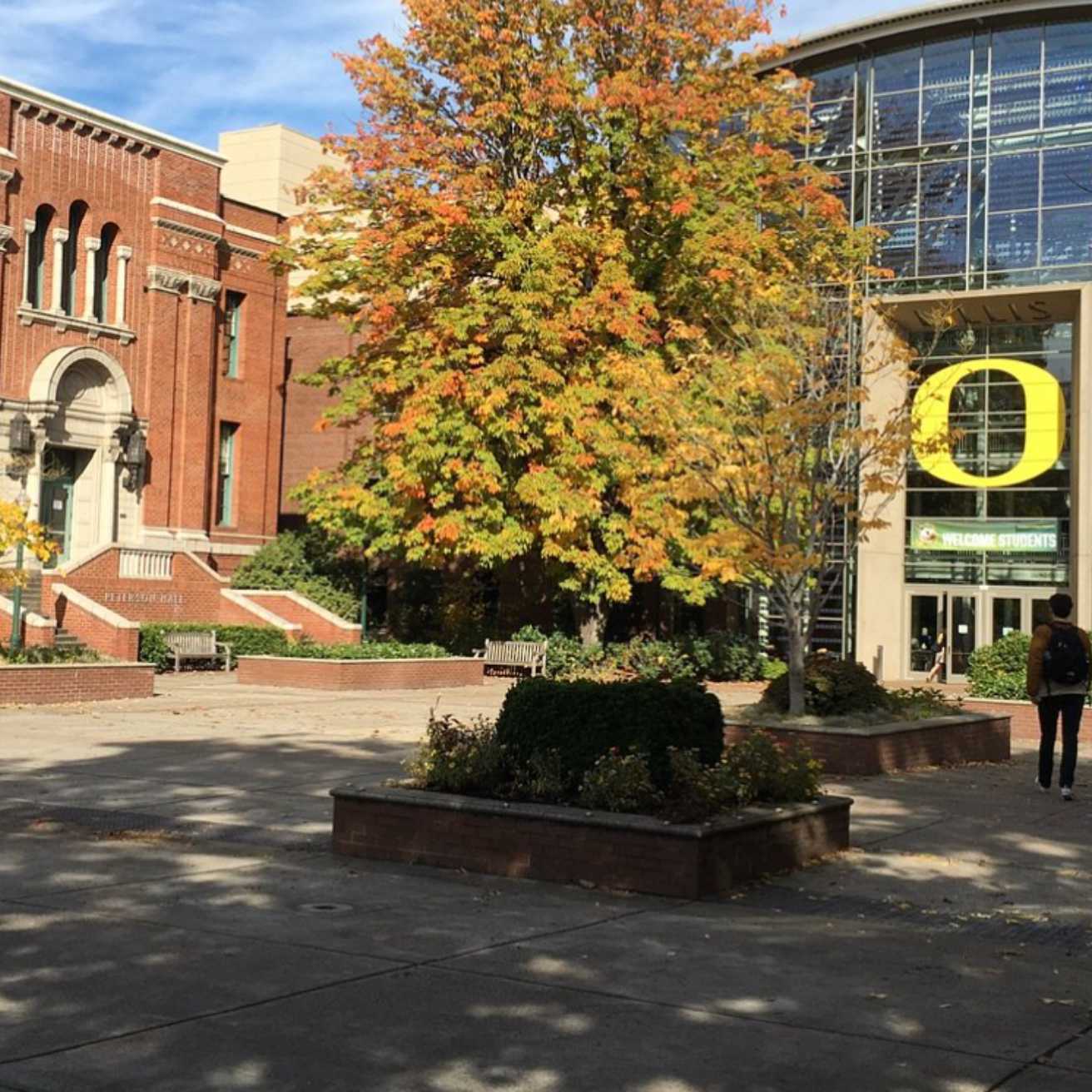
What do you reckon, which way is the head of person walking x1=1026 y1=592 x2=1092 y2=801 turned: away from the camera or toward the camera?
away from the camera

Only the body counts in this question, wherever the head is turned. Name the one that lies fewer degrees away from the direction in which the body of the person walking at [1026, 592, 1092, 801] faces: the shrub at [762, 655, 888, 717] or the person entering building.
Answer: the person entering building

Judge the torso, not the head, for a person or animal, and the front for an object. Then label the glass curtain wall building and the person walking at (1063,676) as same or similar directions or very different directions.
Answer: very different directions

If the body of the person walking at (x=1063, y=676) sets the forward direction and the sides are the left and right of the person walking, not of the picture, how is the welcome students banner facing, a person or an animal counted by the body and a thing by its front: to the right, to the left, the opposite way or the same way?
the opposite way

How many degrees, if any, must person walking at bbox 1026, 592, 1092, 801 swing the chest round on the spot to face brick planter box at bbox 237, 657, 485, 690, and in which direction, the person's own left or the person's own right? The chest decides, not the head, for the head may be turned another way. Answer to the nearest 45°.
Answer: approximately 45° to the person's own left

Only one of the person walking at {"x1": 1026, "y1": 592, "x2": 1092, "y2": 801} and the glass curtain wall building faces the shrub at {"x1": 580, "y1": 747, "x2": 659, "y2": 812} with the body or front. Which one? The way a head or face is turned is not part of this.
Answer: the glass curtain wall building

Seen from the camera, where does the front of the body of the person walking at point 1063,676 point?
away from the camera

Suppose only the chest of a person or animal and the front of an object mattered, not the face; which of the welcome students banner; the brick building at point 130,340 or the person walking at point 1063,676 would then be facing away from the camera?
the person walking

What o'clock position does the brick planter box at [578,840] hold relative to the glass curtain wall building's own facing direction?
The brick planter box is roughly at 12 o'clock from the glass curtain wall building.

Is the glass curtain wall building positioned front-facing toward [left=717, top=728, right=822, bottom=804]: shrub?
yes
